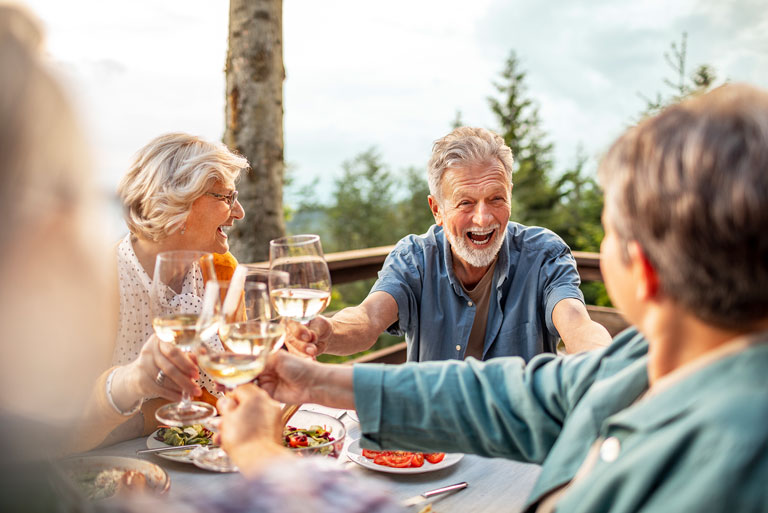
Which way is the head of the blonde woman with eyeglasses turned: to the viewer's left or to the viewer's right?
to the viewer's right

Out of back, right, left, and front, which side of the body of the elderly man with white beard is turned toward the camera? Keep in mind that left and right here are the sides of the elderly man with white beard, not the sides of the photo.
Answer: front

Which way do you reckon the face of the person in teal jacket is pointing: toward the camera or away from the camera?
away from the camera

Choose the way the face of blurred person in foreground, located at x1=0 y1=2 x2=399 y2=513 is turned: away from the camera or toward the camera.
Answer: away from the camera

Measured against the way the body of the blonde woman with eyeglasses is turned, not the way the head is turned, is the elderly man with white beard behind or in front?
in front

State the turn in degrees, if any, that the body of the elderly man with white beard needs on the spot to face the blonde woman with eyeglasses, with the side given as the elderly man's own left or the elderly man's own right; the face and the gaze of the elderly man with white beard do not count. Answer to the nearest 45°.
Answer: approximately 90° to the elderly man's own right

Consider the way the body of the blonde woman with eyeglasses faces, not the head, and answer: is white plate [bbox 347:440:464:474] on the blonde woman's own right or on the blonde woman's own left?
on the blonde woman's own right

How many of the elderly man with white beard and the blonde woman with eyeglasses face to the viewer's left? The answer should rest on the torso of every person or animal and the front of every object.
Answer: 0

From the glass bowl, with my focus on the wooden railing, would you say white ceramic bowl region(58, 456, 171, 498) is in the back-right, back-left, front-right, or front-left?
back-left

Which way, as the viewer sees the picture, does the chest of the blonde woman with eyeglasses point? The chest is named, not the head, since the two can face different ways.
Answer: to the viewer's right

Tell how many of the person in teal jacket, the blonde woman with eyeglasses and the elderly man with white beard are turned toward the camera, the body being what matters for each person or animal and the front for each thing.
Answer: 1
